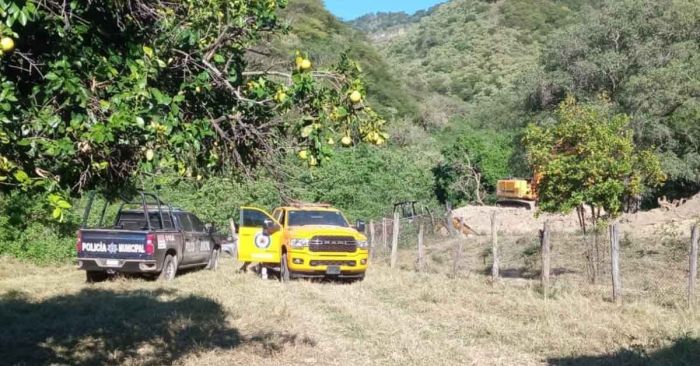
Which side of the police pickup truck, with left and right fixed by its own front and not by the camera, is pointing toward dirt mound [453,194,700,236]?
front

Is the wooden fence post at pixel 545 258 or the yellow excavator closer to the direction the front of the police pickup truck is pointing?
the yellow excavator

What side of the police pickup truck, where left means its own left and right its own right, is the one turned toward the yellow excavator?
front

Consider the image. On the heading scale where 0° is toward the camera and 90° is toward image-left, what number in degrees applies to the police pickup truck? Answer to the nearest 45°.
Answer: approximately 225°

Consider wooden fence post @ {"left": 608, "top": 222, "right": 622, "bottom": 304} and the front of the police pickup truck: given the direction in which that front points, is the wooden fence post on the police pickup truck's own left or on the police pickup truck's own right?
on the police pickup truck's own right

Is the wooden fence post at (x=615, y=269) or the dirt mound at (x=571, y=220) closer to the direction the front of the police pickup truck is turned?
the dirt mound

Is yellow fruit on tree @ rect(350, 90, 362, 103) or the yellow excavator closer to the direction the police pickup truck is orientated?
the yellow excavator

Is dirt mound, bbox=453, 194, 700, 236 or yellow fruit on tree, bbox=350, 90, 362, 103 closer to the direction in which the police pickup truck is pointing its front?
the dirt mound

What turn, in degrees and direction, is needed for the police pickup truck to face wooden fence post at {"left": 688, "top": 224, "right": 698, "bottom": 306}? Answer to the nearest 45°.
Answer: approximately 90° to its right

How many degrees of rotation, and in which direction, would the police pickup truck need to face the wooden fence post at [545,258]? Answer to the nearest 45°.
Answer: approximately 90° to its right

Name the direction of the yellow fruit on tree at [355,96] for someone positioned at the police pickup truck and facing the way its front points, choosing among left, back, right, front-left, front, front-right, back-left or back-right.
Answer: back-right
